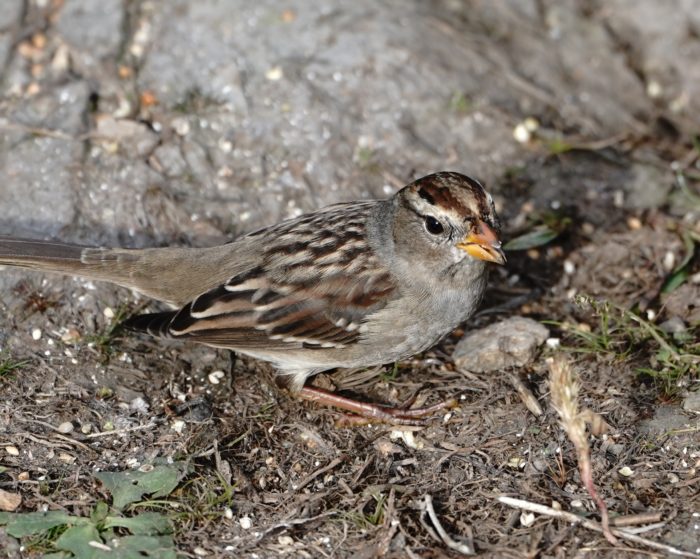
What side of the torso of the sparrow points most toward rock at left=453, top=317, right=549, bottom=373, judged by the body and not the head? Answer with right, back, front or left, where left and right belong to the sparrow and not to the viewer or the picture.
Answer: front

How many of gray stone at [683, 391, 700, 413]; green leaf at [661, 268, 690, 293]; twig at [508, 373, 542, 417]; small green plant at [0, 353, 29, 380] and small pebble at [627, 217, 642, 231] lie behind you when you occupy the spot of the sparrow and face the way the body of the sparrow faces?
1

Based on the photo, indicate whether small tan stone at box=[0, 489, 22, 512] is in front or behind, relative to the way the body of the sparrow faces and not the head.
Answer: behind

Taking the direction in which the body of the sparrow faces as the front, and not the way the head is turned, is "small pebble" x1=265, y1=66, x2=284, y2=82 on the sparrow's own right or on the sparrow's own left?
on the sparrow's own left

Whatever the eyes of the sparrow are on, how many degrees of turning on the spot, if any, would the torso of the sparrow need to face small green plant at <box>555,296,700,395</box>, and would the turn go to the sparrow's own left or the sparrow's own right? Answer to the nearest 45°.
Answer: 0° — it already faces it

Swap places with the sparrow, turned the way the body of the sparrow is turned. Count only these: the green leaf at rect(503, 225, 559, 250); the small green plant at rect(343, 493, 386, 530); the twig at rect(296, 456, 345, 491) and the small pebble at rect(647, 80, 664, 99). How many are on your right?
2

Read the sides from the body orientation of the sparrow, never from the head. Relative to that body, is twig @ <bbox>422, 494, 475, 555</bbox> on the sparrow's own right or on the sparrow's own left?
on the sparrow's own right

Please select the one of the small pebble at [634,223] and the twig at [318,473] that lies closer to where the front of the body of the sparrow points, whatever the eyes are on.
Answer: the small pebble

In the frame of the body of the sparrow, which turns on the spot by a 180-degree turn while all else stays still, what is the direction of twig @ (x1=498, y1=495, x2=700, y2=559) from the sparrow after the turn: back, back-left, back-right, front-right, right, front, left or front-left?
back-left

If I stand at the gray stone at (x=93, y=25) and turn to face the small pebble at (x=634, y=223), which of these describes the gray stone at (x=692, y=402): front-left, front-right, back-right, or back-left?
front-right

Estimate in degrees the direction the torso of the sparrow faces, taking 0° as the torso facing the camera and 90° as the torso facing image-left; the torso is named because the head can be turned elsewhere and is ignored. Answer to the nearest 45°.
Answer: approximately 270°

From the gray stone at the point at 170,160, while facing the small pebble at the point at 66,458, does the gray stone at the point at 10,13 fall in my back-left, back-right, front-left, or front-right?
back-right

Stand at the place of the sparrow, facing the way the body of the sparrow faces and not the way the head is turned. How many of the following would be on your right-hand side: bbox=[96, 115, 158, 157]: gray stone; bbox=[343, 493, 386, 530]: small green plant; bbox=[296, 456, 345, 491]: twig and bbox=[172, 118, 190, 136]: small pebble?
2
